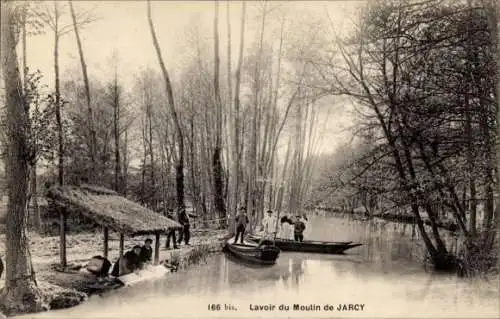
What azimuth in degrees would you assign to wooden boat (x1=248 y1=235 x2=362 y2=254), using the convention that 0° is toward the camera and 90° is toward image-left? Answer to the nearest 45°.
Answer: approximately 270°

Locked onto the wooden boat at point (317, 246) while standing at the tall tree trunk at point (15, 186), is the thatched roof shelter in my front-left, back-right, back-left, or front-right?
front-left

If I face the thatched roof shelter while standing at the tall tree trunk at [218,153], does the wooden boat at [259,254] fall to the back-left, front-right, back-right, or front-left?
front-left

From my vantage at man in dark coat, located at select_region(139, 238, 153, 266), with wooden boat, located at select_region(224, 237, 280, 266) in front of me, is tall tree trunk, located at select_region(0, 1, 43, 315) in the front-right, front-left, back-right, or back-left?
back-right

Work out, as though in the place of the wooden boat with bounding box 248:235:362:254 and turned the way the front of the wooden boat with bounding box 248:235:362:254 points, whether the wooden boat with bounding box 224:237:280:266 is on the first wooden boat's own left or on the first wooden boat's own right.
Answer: on the first wooden boat's own right

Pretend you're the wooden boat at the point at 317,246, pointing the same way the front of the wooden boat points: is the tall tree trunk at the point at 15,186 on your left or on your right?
on your right

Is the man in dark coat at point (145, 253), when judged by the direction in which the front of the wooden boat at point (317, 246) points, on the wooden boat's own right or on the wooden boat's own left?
on the wooden boat's own right

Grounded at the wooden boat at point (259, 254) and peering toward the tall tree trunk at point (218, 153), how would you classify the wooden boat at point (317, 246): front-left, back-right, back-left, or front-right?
front-right

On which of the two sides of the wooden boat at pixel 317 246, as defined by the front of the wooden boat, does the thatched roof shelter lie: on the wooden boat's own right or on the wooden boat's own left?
on the wooden boat's own right
